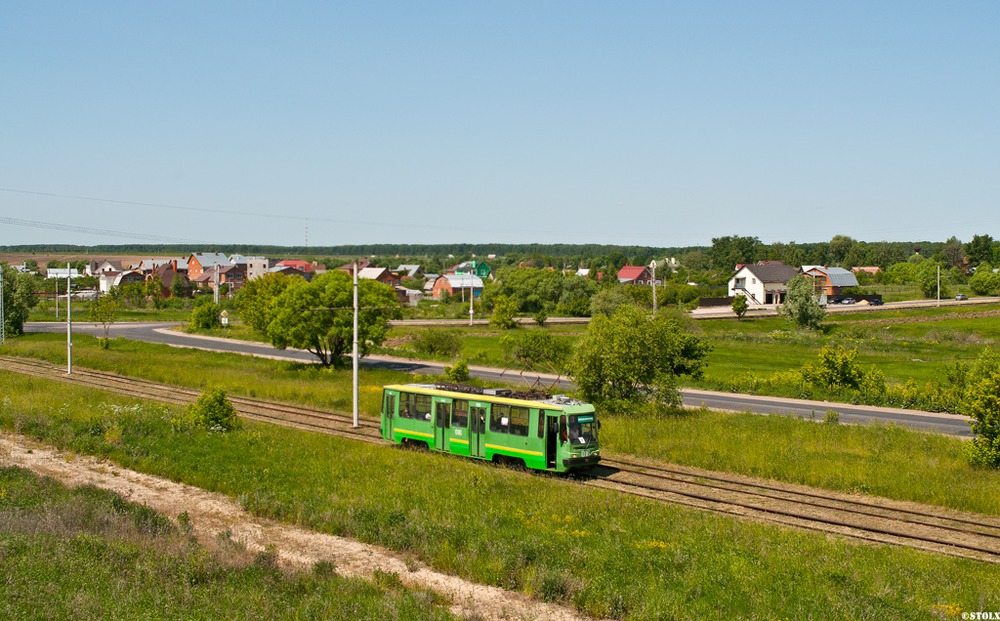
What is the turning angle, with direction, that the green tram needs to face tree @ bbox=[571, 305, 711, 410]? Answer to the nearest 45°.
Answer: approximately 90° to its left

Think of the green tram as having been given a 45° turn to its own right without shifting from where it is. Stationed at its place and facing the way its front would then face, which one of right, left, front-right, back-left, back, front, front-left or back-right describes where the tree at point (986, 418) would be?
left

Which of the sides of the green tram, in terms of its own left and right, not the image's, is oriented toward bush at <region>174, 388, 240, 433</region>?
back
